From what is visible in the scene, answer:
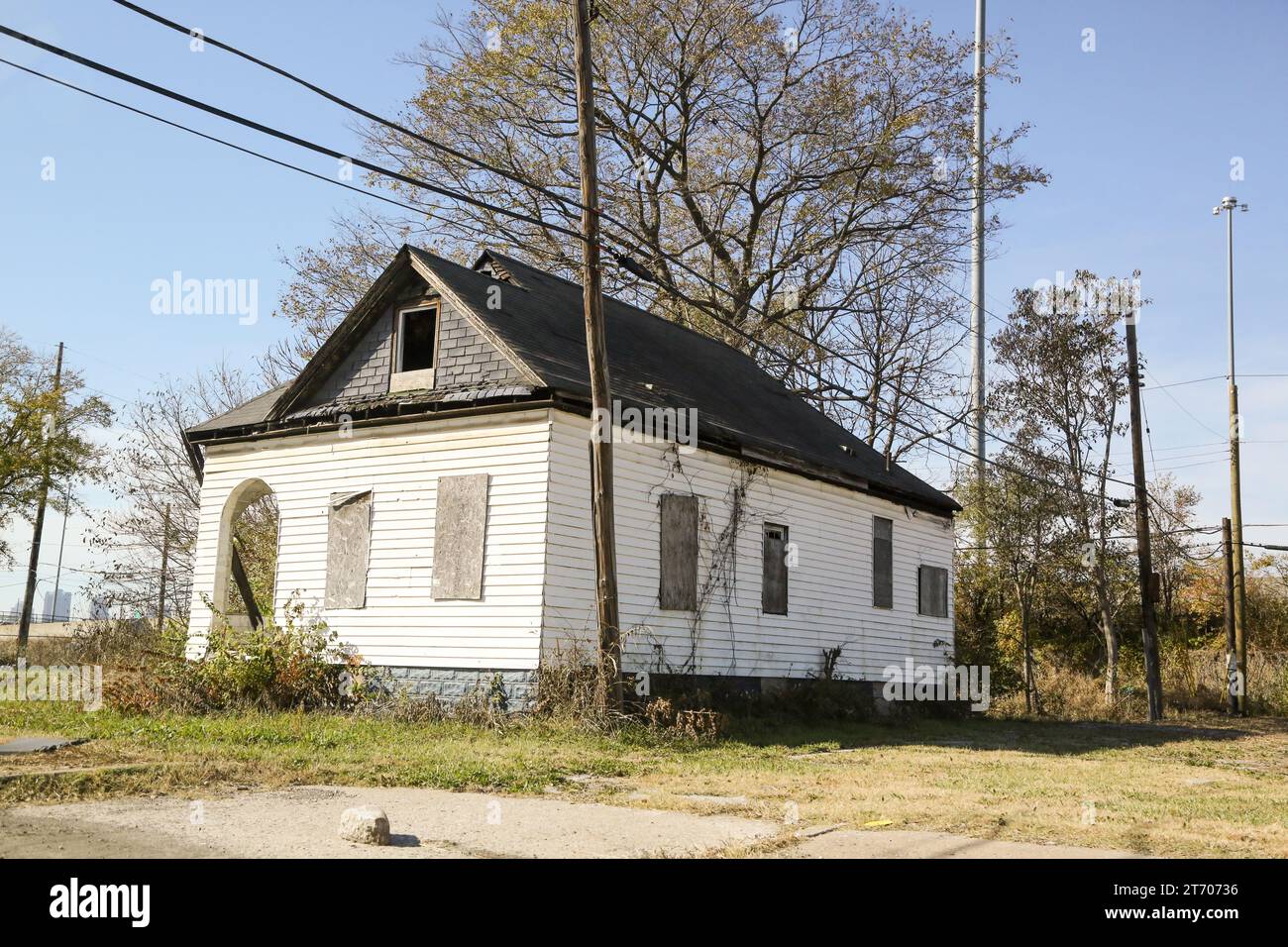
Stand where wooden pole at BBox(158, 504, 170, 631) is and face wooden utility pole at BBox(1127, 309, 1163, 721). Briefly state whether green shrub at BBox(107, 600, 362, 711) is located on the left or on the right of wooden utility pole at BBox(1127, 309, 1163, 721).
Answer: right

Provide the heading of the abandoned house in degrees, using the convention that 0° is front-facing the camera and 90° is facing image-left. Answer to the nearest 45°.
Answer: approximately 45°

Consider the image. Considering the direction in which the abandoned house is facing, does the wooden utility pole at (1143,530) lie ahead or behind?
behind

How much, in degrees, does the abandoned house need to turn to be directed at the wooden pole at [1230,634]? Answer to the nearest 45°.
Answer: approximately 180°

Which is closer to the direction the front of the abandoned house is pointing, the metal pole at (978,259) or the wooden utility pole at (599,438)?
the wooden utility pole

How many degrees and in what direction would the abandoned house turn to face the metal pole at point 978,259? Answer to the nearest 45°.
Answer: approximately 180°

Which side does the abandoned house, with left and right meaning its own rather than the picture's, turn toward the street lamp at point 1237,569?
back
